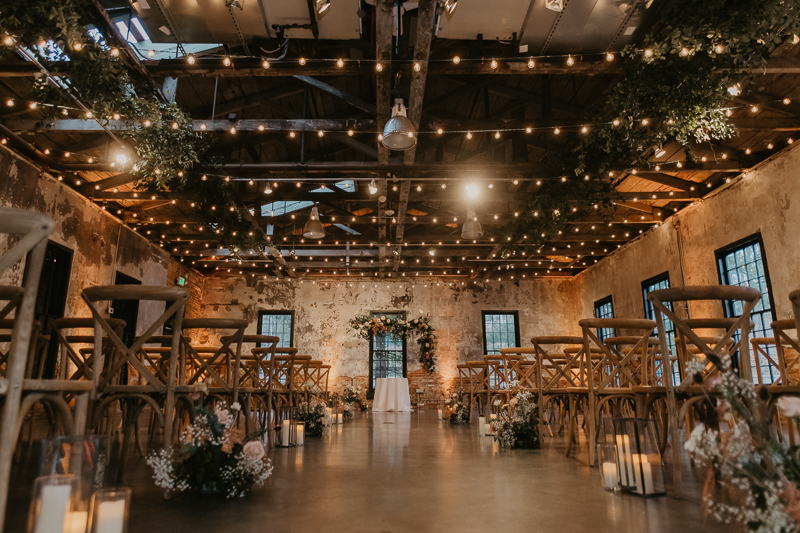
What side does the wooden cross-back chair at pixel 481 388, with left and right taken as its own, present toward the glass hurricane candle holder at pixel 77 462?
back

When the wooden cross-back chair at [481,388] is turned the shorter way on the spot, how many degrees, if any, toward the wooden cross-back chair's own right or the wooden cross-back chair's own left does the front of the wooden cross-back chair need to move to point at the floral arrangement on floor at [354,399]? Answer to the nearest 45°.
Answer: approximately 45° to the wooden cross-back chair's own left

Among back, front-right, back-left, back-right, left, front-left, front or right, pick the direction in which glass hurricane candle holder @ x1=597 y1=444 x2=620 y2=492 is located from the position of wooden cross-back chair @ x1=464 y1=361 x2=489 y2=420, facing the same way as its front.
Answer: back

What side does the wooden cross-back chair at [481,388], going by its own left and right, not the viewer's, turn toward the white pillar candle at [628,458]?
back

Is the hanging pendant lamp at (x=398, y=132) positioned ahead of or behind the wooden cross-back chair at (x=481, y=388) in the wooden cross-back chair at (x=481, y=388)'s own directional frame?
behind

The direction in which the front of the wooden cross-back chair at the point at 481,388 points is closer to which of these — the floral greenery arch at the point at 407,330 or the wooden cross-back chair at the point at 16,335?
the floral greenery arch

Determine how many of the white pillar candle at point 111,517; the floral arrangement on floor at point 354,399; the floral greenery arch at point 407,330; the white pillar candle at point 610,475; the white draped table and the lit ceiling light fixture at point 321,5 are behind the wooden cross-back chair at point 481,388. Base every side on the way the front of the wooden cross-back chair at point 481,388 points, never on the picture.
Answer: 3

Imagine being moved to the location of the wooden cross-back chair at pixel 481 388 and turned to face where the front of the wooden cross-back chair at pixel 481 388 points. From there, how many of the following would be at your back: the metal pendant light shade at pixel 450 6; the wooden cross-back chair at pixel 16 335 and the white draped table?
2

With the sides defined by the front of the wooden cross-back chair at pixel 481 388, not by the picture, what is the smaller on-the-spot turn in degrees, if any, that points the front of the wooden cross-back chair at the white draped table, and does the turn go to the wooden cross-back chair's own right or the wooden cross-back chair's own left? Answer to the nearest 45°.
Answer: approximately 45° to the wooden cross-back chair's own left

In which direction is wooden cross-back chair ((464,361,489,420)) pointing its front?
away from the camera

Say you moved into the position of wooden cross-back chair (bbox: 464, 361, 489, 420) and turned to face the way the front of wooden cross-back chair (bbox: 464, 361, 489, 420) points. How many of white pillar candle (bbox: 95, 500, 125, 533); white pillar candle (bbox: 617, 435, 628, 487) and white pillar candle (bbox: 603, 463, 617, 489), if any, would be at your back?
3

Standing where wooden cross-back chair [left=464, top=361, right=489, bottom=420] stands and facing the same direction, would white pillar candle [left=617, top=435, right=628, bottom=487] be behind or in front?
behind

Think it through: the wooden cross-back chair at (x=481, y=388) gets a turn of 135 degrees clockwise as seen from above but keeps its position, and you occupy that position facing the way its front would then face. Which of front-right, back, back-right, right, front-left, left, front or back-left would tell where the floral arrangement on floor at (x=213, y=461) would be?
front-right

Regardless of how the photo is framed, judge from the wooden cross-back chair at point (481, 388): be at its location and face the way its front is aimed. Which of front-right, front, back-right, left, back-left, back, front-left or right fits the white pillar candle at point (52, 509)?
back

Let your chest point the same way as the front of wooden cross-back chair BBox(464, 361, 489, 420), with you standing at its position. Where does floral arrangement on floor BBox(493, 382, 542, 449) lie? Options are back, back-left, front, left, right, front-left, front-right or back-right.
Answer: back

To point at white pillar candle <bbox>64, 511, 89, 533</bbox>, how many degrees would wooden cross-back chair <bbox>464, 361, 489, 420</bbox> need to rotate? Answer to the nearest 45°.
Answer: approximately 180°

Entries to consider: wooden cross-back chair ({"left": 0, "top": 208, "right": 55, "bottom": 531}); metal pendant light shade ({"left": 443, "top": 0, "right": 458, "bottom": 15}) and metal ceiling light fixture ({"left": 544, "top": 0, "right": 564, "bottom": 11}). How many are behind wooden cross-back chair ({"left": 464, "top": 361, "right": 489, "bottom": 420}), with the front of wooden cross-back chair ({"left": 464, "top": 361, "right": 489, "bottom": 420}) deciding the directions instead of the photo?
3
